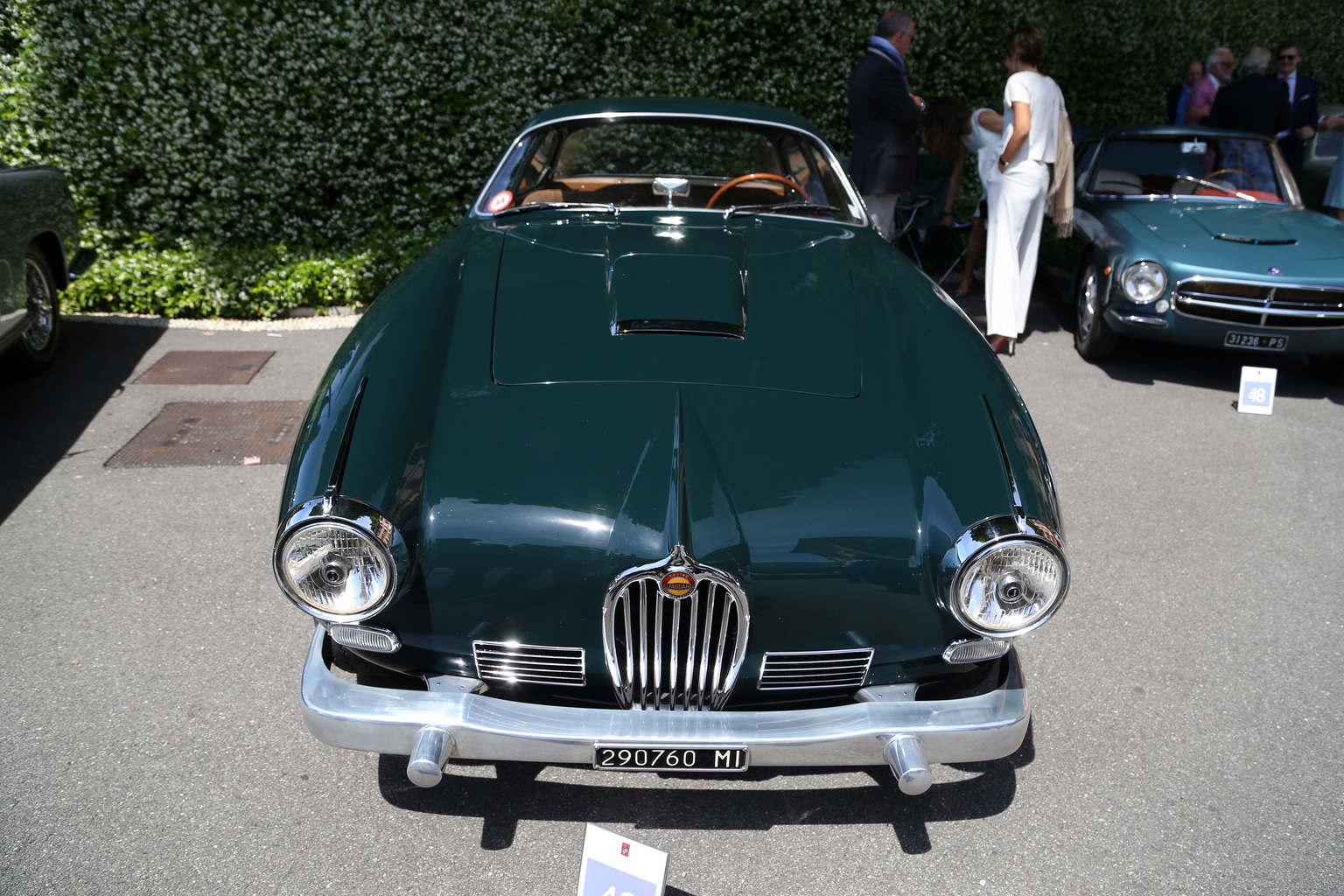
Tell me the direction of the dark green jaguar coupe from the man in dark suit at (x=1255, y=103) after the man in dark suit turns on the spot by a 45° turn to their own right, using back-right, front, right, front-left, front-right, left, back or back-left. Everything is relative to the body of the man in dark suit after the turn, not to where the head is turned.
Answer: back-right

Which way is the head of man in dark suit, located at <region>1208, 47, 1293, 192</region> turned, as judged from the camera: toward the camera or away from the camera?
away from the camera

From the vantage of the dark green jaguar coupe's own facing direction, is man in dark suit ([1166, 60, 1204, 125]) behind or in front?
behind

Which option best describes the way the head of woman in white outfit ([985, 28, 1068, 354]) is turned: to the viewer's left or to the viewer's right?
to the viewer's left

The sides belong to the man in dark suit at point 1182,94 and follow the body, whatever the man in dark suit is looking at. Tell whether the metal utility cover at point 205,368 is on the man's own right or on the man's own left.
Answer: on the man's own right

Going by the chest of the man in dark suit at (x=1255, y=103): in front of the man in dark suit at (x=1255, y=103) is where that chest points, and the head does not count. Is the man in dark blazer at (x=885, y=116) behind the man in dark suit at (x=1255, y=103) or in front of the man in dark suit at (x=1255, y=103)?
behind

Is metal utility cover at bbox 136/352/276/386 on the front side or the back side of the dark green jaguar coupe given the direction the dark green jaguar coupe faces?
on the back side

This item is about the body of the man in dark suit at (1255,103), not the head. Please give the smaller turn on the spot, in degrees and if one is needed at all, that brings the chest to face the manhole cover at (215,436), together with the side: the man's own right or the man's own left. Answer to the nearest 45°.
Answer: approximately 135° to the man's own left

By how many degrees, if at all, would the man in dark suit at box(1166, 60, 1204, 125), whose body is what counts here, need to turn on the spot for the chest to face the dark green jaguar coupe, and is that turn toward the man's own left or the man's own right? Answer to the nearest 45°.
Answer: approximately 45° to the man's own right

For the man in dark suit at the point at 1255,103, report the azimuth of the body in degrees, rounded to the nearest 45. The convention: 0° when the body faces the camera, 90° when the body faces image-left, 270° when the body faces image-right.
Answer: approximately 180°

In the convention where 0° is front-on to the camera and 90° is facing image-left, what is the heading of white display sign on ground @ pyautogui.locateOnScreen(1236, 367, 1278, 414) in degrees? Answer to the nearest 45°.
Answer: approximately 0°

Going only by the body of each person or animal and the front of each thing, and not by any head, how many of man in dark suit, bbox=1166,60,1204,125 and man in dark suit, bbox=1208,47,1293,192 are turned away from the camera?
1
